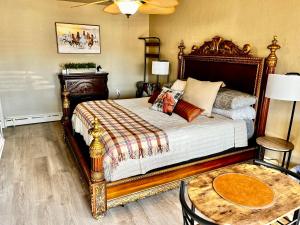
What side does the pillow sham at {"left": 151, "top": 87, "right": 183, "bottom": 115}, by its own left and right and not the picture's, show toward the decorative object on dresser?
right

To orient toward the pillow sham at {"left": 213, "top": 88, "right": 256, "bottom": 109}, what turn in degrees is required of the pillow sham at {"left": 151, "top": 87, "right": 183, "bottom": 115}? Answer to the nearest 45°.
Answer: approximately 135° to its left

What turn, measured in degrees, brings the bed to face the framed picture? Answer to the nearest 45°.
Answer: approximately 90° to its right

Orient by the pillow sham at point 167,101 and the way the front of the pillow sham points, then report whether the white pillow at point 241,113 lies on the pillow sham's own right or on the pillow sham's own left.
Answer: on the pillow sham's own left

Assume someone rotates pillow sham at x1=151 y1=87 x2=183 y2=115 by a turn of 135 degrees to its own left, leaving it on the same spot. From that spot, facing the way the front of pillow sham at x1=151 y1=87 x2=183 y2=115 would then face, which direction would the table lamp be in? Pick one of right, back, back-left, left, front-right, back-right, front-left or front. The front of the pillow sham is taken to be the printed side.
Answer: left

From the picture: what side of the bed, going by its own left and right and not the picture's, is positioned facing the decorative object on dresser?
right

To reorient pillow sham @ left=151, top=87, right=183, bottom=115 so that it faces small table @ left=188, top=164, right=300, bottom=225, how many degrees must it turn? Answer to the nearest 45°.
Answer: approximately 45° to its left

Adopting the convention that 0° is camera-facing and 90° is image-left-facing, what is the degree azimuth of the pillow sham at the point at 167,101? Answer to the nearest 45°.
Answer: approximately 45°

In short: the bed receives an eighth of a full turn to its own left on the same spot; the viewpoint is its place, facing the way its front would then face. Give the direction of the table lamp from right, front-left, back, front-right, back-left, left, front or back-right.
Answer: back

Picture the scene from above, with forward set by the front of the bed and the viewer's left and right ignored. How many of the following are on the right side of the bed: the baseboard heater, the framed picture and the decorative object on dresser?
3
